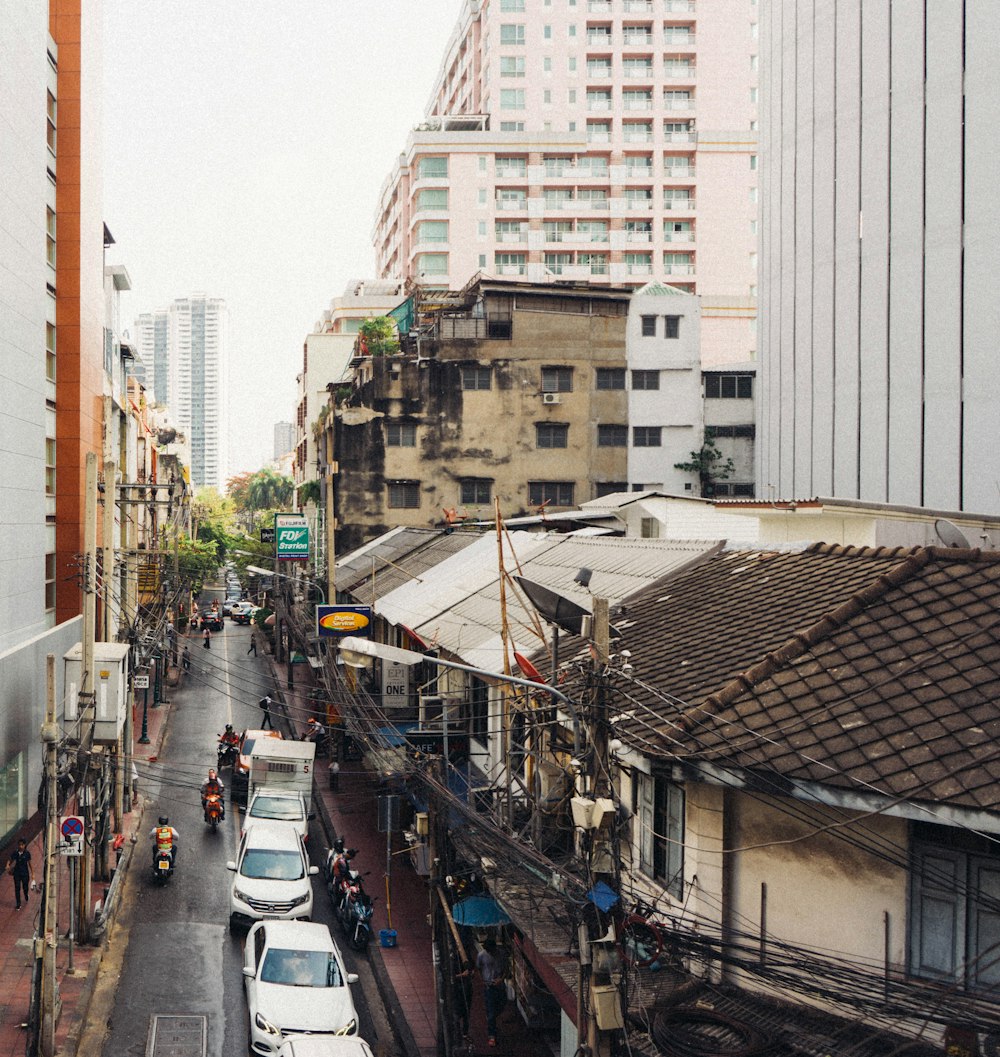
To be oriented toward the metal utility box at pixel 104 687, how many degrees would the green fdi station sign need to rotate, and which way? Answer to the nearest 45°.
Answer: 0° — it already faces it

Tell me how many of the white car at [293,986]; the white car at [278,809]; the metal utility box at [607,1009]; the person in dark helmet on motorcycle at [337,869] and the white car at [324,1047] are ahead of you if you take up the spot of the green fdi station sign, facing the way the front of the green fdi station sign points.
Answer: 5

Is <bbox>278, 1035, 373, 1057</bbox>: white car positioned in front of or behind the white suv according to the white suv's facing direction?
in front

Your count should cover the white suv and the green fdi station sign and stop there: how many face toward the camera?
2

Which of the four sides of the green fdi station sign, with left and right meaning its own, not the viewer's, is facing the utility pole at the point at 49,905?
front

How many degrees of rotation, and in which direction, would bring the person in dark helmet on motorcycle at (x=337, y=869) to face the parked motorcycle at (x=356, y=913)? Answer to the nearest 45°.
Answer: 0° — it already faces it

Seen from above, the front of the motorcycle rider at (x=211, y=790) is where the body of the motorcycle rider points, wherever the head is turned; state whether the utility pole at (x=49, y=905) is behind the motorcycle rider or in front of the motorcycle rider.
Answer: in front

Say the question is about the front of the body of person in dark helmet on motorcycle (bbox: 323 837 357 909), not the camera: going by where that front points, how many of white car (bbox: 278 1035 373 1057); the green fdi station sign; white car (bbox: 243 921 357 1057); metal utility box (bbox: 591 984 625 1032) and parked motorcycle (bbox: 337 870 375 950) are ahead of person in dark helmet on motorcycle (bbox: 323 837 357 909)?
4

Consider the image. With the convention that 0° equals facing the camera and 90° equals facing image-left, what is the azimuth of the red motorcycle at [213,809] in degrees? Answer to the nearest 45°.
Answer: approximately 0°

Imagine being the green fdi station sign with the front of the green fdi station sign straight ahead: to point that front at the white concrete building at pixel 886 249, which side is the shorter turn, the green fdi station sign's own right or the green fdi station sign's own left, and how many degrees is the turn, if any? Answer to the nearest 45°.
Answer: approximately 45° to the green fdi station sign's own left

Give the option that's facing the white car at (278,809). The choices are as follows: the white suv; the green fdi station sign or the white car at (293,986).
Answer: the green fdi station sign

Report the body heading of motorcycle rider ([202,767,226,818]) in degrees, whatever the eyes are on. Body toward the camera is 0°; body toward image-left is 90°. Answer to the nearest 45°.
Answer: approximately 0°
